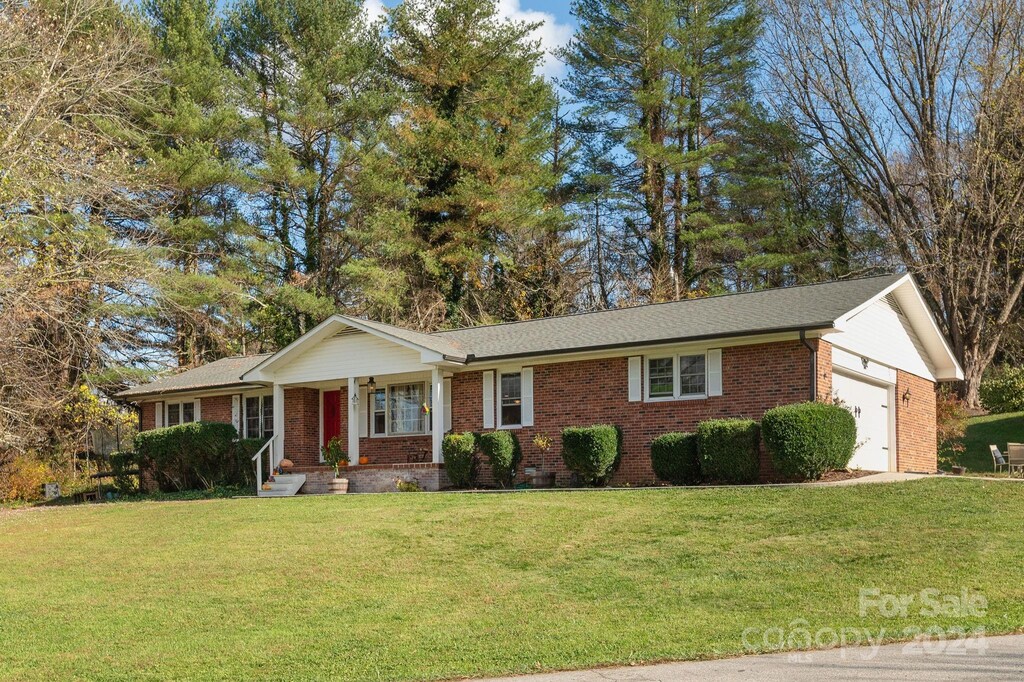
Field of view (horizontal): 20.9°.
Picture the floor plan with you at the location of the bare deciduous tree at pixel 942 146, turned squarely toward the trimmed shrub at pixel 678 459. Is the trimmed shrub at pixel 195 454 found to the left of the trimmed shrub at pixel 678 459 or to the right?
right

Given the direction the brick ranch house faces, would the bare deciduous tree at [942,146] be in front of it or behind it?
behind

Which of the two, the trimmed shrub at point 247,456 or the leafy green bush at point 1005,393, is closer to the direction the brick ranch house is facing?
the trimmed shrub

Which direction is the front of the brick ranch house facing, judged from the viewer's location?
facing the viewer and to the left of the viewer

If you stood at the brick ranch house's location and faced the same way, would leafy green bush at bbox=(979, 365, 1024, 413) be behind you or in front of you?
behind
